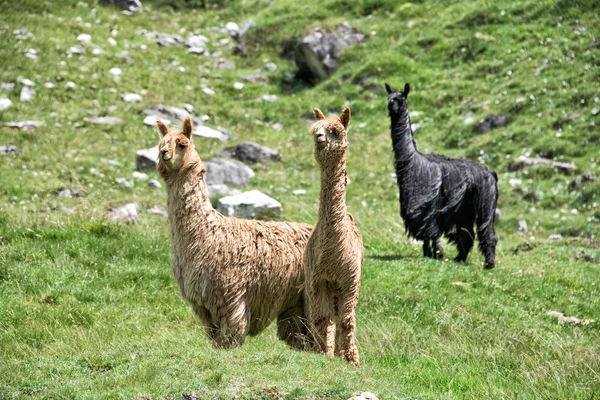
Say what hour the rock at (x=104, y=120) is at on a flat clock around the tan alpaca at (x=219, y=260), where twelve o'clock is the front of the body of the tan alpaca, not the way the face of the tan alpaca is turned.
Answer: The rock is roughly at 4 o'clock from the tan alpaca.

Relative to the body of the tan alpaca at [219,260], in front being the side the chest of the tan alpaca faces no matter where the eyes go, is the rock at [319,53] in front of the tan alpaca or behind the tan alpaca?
behind

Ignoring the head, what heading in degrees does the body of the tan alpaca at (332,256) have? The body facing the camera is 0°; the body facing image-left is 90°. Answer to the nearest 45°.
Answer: approximately 0°

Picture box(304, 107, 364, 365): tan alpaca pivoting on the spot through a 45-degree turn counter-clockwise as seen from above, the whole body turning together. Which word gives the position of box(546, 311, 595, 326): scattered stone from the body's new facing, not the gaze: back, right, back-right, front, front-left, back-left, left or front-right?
left

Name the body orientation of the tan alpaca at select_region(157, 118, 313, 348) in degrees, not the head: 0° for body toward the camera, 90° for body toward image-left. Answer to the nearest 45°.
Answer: approximately 45°

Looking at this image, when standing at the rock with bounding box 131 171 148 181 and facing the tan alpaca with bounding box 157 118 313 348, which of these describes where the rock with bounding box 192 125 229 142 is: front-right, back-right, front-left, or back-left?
back-left

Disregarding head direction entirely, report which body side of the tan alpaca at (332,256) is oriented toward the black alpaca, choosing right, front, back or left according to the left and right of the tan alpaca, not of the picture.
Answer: back

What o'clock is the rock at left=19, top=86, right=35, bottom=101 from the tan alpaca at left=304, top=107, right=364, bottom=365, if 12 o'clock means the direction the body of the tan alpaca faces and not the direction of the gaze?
The rock is roughly at 5 o'clock from the tan alpaca.

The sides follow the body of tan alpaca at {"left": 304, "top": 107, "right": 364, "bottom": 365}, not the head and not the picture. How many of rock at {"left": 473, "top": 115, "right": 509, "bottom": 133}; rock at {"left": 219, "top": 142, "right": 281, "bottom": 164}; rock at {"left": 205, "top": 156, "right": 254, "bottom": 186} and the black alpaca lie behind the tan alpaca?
4

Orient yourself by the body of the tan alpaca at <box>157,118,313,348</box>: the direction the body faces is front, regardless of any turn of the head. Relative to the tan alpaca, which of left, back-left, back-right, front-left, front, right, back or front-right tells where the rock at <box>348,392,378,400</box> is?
left

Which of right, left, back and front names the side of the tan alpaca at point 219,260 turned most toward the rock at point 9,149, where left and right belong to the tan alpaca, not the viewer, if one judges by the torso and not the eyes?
right

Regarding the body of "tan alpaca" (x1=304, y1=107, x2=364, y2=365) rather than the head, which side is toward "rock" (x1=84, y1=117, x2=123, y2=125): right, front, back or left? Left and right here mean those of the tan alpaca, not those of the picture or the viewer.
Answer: back
